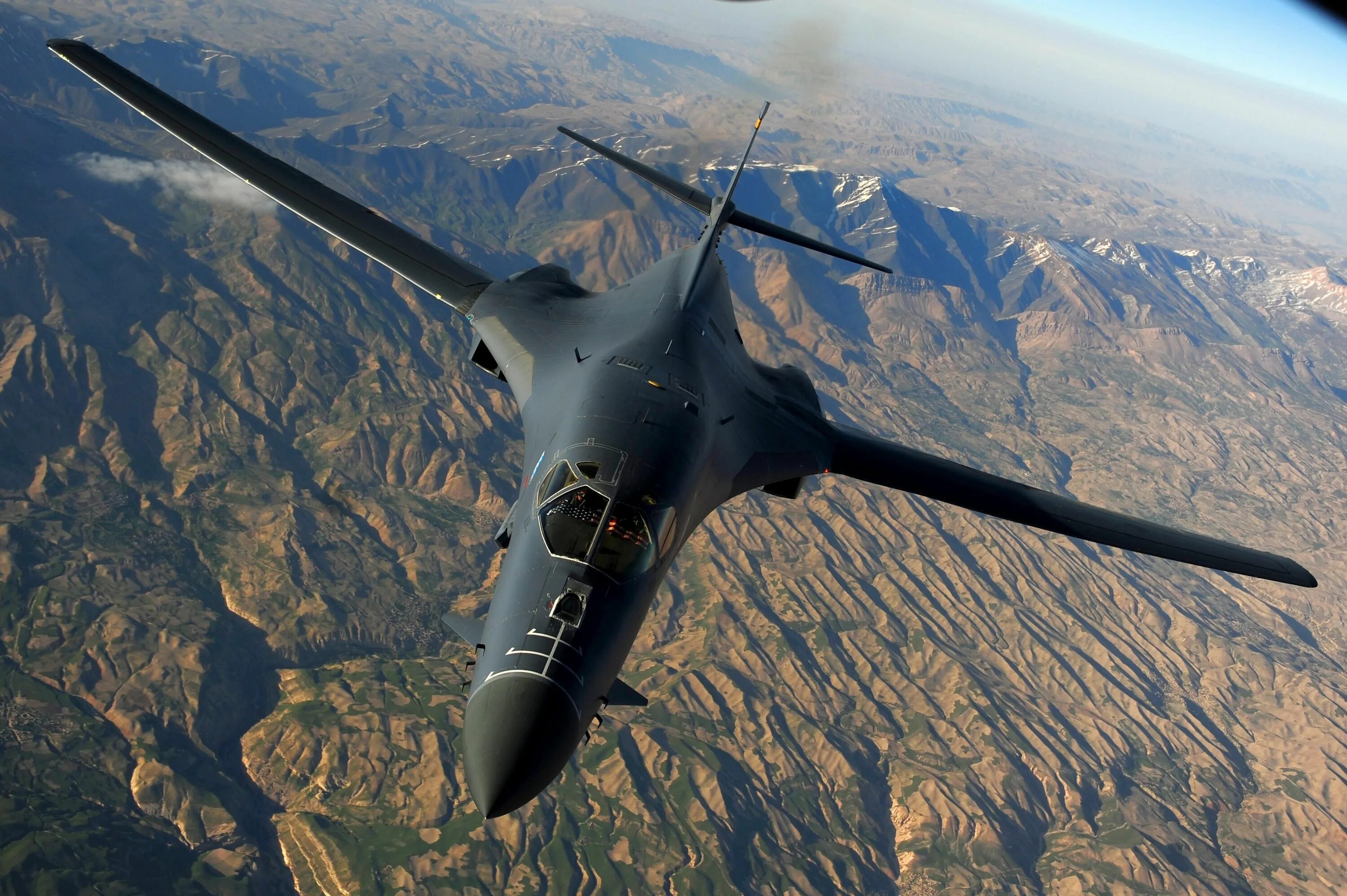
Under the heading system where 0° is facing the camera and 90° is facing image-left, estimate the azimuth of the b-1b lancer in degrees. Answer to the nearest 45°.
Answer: approximately 0°
